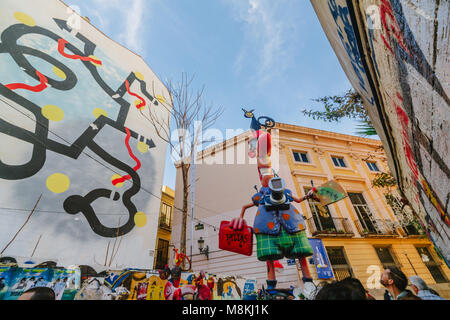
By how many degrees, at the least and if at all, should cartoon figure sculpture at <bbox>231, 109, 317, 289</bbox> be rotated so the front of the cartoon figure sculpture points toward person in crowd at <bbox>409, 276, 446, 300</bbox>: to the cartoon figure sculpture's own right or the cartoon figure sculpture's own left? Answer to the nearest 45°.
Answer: approximately 45° to the cartoon figure sculpture's own left

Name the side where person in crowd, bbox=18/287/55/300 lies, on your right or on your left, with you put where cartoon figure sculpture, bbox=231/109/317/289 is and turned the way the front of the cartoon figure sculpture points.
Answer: on your right

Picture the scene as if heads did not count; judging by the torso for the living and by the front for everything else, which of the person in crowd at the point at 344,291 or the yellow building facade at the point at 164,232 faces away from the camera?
the person in crowd

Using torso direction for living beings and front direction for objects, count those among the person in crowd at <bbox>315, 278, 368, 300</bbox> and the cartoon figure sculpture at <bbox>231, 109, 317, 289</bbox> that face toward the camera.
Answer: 1

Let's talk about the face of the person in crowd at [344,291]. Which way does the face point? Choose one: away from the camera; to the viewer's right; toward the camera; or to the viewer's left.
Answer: away from the camera

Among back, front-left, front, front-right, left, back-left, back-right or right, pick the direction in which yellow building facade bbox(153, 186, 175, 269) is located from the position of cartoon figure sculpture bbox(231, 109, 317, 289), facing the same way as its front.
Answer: back-right

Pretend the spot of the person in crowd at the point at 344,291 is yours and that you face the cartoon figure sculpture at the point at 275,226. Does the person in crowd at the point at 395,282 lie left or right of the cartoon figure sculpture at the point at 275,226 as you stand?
right

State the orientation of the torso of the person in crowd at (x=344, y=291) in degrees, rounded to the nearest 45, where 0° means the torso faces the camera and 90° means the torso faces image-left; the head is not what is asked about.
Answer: approximately 180°

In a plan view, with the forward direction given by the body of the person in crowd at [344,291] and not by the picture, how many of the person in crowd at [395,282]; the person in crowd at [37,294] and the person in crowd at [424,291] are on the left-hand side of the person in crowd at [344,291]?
1

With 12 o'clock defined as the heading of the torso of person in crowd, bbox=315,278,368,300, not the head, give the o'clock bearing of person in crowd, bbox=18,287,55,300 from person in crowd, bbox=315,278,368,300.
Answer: person in crowd, bbox=18,287,55,300 is roughly at 9 o'clock from person in crowd, bbox=315,278,368,300.

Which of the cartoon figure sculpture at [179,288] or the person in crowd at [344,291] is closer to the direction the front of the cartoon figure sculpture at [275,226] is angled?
the person in crowd
